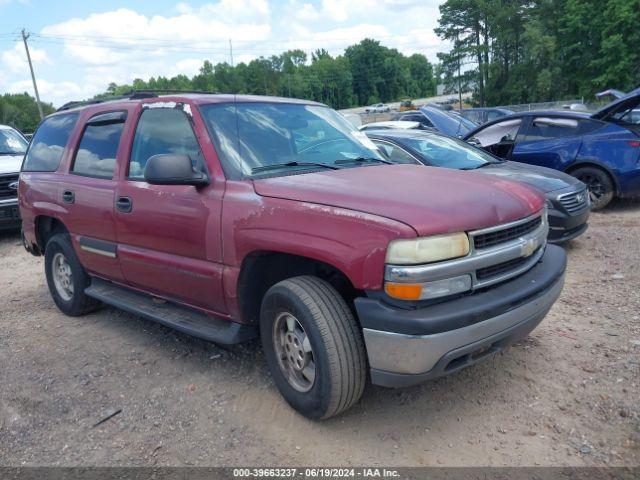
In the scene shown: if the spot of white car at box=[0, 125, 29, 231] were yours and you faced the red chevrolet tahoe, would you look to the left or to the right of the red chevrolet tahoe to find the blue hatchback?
left

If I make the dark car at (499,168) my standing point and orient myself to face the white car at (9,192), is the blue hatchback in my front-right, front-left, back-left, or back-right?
back-right

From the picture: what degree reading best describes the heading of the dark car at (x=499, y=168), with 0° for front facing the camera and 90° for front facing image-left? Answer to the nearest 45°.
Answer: approximately 315°

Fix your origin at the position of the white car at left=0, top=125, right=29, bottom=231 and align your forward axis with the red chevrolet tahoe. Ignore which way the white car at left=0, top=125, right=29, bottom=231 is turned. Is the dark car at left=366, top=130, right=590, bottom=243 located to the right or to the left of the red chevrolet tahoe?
left

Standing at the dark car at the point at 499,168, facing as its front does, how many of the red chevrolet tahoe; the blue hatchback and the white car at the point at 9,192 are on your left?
1

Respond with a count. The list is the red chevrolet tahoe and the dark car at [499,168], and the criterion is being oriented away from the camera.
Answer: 0
